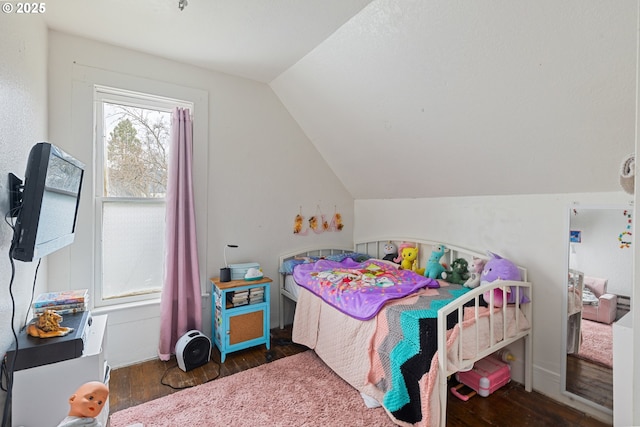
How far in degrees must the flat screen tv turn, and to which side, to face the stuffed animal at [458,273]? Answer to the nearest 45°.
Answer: approximately 45° to its left

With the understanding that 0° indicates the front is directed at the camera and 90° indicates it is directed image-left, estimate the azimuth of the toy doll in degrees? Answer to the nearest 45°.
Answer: approximately 315°

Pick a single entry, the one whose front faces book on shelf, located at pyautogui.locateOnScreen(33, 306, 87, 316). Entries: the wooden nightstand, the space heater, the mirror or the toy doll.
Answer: the mirror

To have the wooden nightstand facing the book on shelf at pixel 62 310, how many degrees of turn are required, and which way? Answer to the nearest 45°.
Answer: approximately 90° to its right

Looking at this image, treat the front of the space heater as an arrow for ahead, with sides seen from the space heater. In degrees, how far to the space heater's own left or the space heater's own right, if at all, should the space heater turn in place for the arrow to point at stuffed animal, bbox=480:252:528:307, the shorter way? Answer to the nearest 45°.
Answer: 0° — it already faces it
